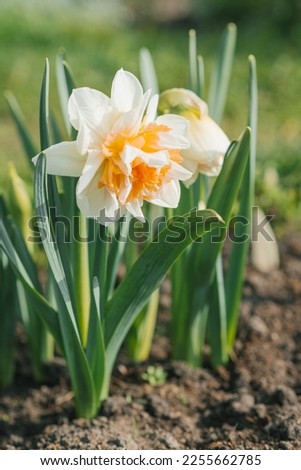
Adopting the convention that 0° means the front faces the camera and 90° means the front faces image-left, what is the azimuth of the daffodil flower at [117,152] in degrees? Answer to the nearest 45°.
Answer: approximately 315°
